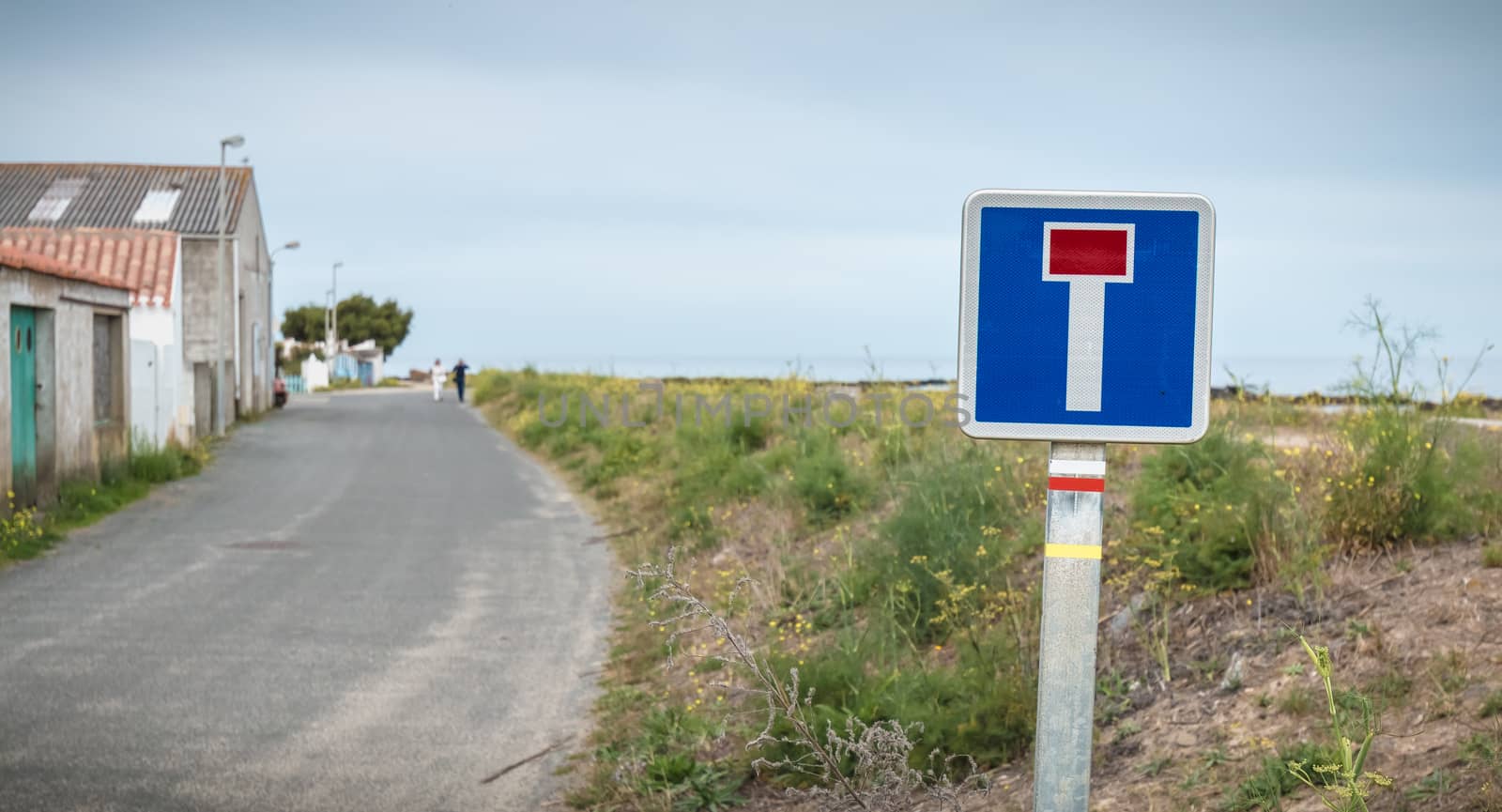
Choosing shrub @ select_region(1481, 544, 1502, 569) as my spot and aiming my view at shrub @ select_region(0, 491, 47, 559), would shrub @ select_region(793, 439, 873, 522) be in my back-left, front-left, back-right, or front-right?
front-right

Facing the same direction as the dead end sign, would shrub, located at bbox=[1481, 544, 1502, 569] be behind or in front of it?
behind

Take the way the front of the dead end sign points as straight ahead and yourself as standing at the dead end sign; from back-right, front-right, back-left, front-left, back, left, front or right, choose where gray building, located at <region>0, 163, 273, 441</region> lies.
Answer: back-right

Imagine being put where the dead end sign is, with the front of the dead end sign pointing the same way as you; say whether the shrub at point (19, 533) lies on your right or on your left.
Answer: on your right

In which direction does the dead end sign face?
toward the camera

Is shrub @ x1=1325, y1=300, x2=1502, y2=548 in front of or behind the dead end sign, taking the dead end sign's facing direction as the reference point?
behind

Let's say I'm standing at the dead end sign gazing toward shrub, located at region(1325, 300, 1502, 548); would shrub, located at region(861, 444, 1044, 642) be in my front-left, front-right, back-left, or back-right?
front-left

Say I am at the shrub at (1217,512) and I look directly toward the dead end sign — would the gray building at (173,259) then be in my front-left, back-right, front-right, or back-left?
back-right

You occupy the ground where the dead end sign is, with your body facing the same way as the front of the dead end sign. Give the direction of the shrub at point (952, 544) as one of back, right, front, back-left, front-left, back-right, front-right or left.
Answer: back

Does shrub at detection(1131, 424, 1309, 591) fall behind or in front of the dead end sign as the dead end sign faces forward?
behind

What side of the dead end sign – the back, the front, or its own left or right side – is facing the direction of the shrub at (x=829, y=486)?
back
